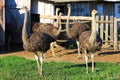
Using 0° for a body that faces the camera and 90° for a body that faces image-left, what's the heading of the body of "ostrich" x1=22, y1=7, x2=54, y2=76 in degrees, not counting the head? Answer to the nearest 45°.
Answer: approximately 90°

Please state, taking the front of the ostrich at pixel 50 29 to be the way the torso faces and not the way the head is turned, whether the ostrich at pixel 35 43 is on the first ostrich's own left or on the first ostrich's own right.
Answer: on the first ostrich's own right

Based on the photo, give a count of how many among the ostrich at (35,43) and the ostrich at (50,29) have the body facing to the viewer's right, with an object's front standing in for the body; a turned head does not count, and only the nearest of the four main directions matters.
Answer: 1

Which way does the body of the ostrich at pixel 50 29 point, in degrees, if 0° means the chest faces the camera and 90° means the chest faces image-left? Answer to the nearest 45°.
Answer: approximately 270°

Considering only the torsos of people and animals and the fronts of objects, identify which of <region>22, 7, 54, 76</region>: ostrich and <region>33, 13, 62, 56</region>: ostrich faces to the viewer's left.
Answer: <region>22, 7, 54, 76</region>: ostrich

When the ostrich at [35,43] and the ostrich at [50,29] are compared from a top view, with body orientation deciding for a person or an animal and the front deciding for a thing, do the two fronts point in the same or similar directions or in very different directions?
very different directions

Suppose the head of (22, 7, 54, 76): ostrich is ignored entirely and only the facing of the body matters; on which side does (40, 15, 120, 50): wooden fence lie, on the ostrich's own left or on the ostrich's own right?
on the ostrich's own right

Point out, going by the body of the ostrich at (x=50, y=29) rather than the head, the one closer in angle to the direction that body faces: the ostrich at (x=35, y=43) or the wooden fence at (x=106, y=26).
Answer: the wooden fence

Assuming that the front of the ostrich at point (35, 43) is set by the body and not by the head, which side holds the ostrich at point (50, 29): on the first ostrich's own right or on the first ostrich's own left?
on the first ostrich's own right
